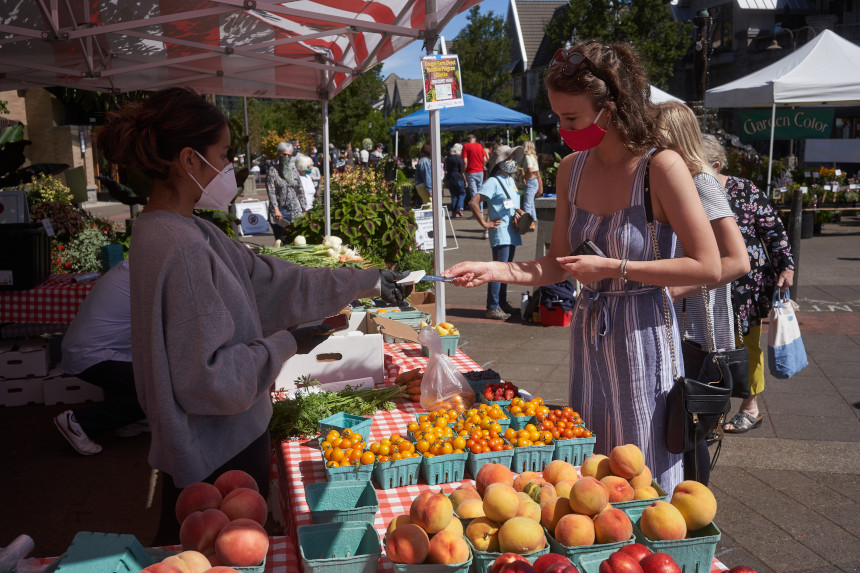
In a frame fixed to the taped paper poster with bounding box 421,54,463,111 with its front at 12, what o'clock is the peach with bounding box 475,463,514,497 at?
The peach is roughly at 12 o'clock from the taped paper poster.

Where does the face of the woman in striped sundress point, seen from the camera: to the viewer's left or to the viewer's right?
to the viewer's left

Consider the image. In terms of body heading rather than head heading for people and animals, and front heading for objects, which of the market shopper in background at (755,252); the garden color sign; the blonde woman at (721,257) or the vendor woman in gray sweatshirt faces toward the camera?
the garden color sign

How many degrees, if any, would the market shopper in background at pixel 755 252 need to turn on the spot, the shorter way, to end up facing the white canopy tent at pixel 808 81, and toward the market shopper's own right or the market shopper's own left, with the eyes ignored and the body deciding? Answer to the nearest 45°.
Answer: approximately 90° to the market shopper's own right

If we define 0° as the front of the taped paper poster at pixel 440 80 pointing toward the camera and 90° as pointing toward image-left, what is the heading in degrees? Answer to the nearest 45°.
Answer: approximately 0°

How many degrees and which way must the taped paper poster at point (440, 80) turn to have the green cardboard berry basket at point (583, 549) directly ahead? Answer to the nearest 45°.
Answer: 0° — it already faces it

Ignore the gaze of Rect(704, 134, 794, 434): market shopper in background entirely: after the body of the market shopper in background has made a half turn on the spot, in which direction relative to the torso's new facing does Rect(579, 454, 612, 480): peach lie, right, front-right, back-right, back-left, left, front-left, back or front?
right

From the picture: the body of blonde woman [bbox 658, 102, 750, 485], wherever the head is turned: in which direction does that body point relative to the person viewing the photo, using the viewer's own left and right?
facing to the left of the viewer

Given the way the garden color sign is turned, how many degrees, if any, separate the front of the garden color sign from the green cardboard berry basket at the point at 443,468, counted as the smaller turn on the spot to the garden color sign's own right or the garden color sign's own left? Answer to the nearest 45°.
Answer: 0° — it already faces it
